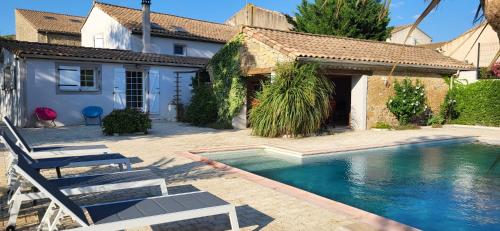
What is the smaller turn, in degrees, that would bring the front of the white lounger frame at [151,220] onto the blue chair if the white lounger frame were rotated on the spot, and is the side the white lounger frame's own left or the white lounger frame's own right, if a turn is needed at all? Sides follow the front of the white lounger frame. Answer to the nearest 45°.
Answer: approximately 90° to the white lounger frame's own left

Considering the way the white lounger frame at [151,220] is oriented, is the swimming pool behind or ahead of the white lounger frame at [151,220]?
ahead

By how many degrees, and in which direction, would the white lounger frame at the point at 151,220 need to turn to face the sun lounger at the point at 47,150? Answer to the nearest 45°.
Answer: approximately 90° to its left

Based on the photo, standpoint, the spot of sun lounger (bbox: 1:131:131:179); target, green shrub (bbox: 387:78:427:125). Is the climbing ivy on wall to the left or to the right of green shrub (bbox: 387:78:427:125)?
left

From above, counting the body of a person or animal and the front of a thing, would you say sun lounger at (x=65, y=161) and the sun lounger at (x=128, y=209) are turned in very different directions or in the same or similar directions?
same or similar directions

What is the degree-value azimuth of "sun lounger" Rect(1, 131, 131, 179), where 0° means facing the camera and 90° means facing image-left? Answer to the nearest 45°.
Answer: approximately 270°

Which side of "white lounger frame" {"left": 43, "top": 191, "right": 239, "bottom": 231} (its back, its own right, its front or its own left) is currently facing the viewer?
right

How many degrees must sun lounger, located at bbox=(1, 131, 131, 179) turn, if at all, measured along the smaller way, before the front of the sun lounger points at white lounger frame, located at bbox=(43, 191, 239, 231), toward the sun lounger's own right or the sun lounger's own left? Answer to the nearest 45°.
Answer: approximately 90° to the sun lounger's own right

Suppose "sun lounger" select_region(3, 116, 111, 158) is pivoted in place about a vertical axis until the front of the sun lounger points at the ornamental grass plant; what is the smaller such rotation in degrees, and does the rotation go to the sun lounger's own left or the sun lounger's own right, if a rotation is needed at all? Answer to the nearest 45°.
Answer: approximately 45° to the sun lounger's own left

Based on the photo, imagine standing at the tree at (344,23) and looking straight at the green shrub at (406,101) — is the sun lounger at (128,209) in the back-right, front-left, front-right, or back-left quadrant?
front-right

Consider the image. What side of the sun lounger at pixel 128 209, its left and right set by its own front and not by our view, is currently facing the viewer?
right

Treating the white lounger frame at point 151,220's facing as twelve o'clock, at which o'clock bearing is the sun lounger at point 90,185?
The sun lounger is roughly at 8 o'clock from the white lounger frame.

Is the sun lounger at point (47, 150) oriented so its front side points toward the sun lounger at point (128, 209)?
no

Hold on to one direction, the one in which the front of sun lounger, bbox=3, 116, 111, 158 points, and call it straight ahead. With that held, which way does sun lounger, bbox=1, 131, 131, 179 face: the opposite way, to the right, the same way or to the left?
the same way

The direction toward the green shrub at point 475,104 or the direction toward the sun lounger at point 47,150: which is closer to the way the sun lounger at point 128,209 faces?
the green shrub

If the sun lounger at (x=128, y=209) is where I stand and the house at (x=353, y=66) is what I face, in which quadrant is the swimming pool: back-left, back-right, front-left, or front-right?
front-right

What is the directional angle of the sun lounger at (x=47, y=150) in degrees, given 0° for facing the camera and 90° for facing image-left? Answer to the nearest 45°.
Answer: approximately 270°
